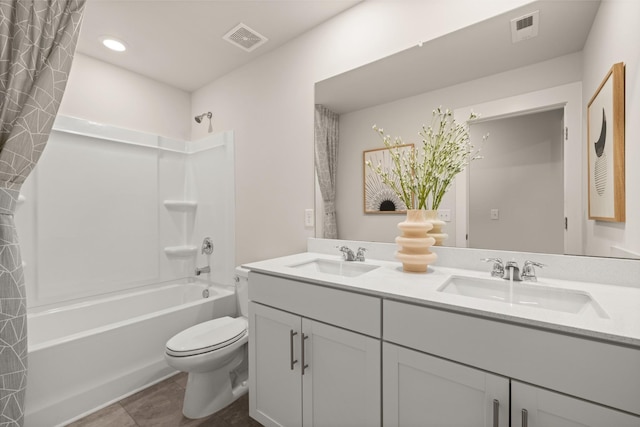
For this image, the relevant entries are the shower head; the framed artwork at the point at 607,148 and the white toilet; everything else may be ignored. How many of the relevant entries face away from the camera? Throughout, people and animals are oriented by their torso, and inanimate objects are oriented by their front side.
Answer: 0

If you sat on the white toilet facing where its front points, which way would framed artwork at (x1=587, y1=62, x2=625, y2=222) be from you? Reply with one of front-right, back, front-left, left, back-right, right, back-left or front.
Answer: left

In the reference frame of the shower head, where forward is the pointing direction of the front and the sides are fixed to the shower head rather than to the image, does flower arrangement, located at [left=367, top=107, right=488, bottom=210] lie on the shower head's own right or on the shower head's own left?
on the shower head's own left

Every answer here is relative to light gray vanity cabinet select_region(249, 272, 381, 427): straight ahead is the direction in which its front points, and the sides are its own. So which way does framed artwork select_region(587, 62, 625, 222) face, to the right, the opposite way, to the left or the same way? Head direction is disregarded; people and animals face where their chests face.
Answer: to the right

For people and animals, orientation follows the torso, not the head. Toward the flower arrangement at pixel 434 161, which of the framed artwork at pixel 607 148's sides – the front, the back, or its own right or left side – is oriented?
front

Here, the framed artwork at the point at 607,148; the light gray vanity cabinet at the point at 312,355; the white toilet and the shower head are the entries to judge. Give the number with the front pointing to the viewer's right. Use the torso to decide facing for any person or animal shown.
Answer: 0

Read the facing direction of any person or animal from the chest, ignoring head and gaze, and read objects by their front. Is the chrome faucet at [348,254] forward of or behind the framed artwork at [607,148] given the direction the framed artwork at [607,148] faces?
forward

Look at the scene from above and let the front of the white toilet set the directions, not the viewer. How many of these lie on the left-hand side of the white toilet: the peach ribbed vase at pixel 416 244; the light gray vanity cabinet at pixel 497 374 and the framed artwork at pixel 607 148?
3

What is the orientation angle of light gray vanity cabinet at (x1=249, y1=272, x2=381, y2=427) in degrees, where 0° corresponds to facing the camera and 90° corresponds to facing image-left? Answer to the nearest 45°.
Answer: approximately 45°

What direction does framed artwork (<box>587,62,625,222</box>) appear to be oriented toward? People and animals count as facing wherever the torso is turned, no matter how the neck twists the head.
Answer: to the viewer's left

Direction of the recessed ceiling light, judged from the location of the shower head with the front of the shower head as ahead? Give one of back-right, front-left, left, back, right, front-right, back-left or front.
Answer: front

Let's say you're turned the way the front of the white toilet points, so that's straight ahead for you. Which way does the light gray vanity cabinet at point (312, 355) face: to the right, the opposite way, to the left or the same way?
the same way

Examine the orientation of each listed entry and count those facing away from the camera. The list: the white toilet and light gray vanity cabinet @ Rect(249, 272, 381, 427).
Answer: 0

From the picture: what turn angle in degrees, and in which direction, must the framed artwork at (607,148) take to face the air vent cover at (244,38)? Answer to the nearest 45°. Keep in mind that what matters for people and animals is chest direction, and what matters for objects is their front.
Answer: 0° — it already faces it
